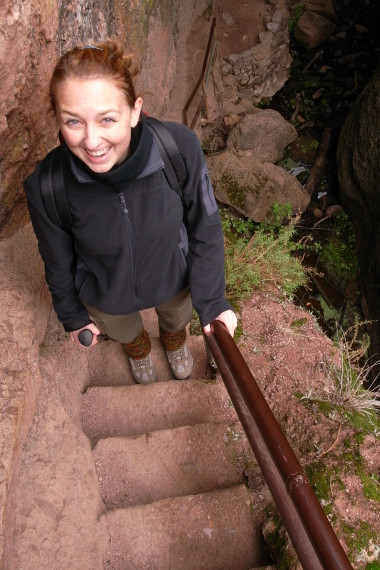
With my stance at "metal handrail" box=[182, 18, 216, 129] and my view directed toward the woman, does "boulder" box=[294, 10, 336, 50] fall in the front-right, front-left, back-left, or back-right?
back-left

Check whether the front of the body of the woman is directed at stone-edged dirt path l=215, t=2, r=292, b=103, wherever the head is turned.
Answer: no

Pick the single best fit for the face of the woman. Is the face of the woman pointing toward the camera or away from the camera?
toward the camera

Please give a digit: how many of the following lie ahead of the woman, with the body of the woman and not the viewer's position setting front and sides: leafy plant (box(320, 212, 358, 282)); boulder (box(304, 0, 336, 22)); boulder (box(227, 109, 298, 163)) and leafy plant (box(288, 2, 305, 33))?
0

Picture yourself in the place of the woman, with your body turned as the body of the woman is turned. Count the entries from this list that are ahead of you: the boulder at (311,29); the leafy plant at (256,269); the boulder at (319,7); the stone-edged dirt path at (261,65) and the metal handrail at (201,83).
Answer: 0

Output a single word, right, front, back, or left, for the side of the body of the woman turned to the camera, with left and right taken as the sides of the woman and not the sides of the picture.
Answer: front

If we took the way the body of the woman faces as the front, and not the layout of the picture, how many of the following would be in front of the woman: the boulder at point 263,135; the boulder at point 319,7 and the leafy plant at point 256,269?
0

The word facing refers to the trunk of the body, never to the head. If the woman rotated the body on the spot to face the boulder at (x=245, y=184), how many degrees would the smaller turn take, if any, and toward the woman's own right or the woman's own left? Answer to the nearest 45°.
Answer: approximately 180°

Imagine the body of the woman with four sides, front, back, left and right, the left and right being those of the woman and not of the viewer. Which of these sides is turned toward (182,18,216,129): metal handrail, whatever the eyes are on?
back

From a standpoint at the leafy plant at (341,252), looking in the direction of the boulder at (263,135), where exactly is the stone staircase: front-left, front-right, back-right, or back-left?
back-left

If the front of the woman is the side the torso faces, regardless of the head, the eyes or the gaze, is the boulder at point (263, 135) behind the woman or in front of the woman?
behind

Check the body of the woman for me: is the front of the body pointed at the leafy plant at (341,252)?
no

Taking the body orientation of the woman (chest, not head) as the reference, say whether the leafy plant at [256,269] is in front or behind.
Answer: behind

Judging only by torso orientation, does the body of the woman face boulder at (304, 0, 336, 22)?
no
